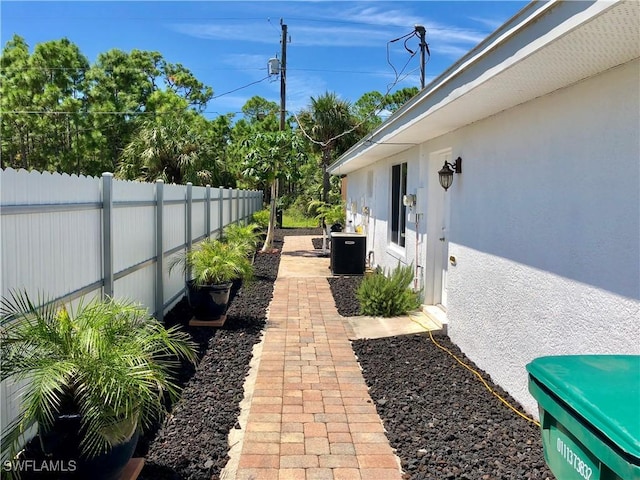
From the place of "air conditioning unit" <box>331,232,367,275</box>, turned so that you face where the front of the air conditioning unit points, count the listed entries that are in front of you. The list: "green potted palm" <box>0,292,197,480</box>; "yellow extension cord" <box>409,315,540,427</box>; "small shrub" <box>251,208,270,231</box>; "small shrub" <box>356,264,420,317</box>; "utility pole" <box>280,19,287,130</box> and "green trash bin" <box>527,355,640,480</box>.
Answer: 4

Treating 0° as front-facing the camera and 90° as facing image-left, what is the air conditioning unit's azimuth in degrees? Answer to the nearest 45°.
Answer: approximately 0°

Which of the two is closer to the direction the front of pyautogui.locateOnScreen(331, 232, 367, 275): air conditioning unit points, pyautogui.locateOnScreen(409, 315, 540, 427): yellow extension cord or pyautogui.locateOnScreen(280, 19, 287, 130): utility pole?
the yellow extension cord

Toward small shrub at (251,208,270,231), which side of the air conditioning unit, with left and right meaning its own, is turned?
back

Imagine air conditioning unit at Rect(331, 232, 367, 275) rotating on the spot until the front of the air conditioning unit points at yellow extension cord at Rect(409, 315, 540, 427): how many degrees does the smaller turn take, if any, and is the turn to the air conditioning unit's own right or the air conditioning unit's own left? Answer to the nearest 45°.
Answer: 0° — it already faces it

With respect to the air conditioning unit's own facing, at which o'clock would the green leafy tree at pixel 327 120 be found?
The green leafy tree is roughly at 6 o'clock from the air conditioning unit.

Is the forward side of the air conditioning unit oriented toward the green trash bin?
yes
